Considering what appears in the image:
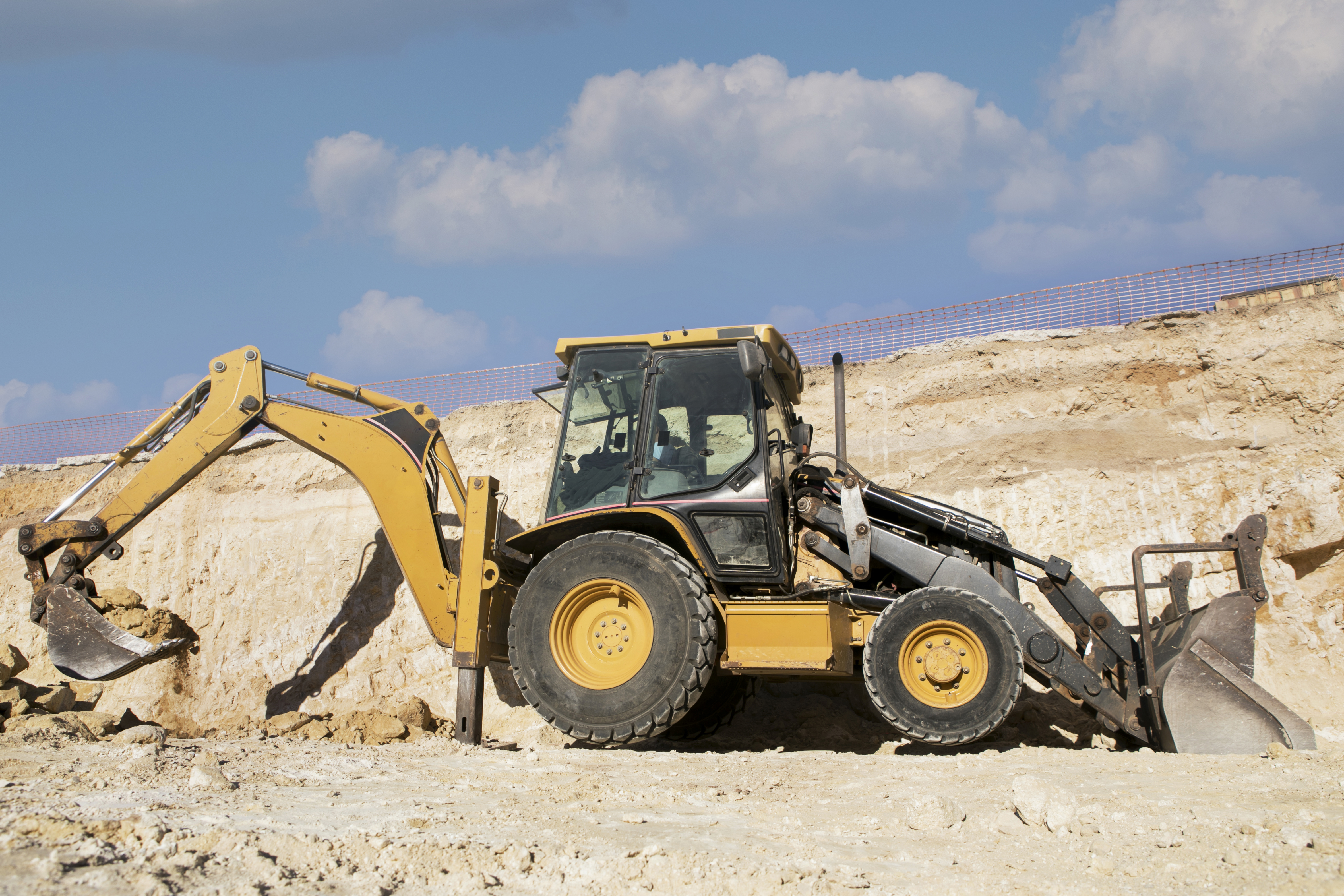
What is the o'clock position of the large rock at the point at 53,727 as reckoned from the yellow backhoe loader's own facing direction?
The large rock is roughly at 6 o'clock from the yellow backhoe loader.

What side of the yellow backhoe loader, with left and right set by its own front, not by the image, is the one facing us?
right

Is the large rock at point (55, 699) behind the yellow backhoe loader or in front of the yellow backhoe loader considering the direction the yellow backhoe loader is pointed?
behind

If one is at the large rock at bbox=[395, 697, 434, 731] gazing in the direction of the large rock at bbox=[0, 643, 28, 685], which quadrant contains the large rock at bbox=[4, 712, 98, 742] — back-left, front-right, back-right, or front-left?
front-left

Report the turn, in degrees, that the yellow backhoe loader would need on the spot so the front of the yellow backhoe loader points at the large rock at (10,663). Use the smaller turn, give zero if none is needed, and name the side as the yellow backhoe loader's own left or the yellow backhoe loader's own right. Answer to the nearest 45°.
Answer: approximately 180°
